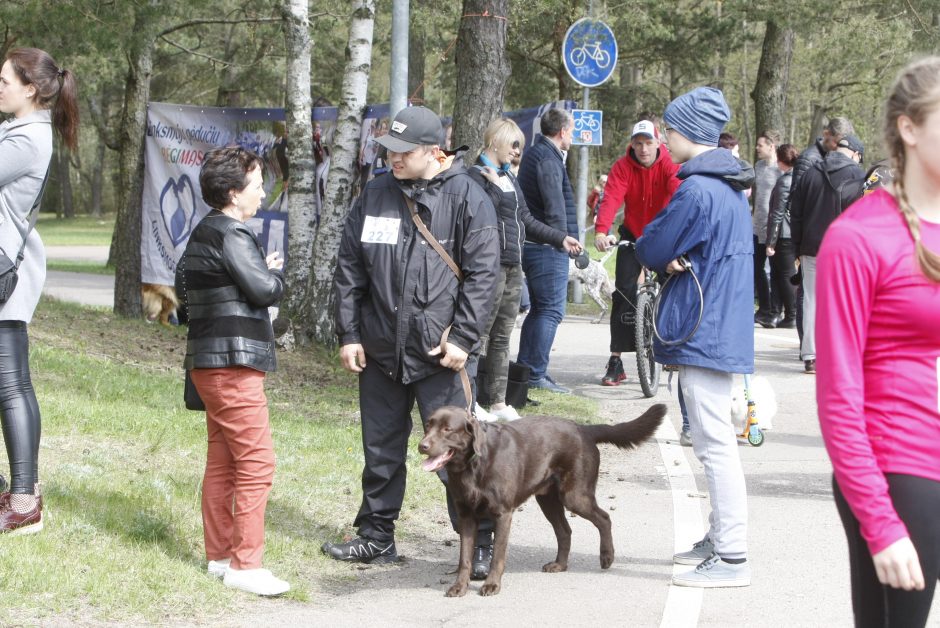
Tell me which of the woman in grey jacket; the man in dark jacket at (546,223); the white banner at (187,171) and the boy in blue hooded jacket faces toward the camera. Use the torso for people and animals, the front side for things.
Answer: the white banner

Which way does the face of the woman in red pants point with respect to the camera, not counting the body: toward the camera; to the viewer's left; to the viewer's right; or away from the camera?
to the viewer's right

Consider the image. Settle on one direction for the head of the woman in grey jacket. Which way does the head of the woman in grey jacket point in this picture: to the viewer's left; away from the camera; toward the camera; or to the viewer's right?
to the viewer's left

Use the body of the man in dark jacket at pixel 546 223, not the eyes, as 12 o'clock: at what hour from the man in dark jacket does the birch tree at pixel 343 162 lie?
The birch tree is roughly at 7 o'clock from the man in dark jacket.

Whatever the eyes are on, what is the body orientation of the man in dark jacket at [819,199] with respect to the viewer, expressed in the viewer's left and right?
facing away from the viewer and to the right of the viewer

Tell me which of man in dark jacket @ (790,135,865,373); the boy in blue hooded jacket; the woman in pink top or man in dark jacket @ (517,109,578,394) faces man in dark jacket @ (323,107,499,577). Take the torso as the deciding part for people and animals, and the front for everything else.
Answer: the boy in blue hooded jacket

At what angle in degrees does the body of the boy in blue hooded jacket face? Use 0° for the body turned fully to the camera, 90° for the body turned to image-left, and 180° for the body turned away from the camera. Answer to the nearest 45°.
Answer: approximately 90°

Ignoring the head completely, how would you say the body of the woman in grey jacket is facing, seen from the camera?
to the viewer's left

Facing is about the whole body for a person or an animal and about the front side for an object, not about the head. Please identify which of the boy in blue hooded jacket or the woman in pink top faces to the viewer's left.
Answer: the boy in blue hooded jacket

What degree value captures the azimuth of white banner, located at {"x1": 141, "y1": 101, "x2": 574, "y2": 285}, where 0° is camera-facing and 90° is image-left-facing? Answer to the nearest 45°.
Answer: approximately 0°

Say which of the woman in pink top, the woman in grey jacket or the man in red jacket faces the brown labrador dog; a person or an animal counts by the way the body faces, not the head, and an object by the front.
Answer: the man in red jacket

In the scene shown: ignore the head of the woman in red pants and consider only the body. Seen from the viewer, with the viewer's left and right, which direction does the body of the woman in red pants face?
facing to the right of the viewer
